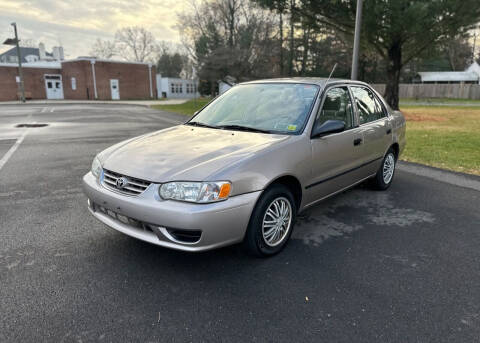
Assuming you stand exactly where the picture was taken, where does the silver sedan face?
facing the viewer and to the left of the viewer

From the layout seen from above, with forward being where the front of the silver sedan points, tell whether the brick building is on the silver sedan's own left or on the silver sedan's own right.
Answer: on the silver sedan's own right
